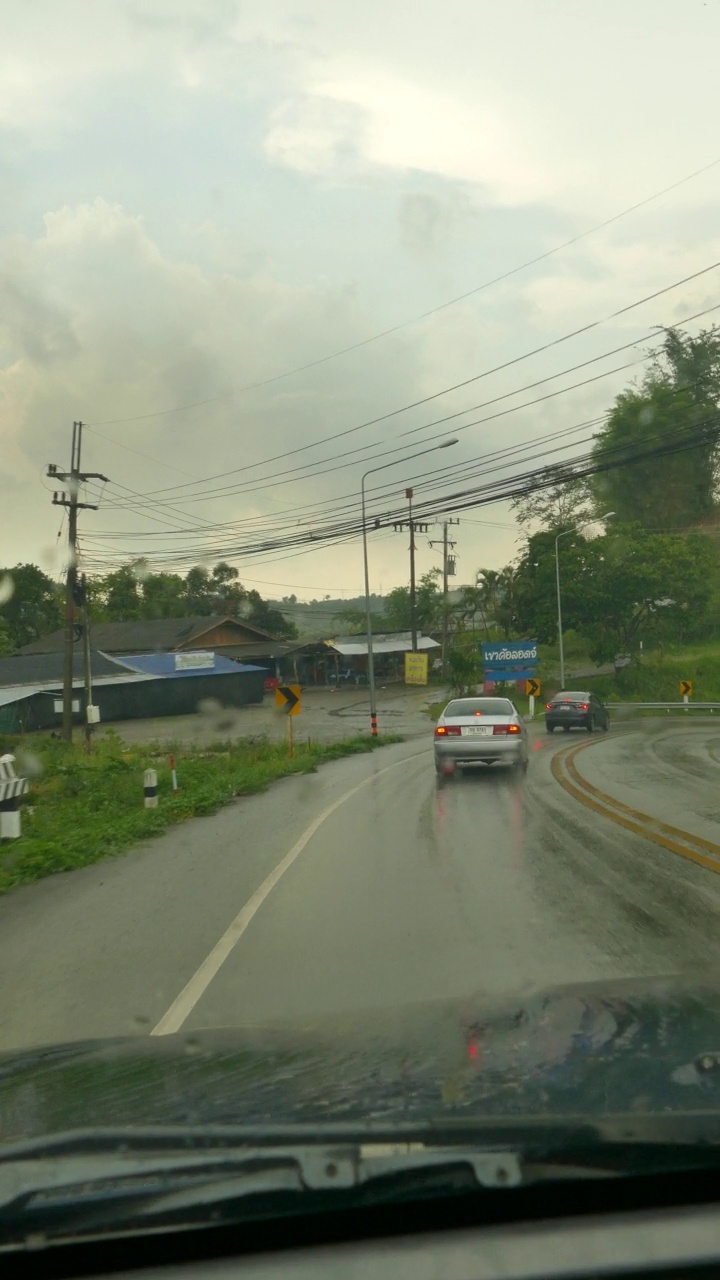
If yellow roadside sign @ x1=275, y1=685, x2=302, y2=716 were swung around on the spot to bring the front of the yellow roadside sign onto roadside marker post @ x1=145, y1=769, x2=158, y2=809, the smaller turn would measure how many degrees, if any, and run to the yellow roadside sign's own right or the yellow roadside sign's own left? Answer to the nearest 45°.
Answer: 0° — it already faces it

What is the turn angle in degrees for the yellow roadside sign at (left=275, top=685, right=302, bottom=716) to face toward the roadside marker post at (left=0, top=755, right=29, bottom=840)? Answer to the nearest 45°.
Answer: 0° — it already faces it

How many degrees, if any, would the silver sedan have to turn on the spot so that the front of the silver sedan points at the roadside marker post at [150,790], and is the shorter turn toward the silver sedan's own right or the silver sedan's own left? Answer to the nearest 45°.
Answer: approximately 135° to the silver sedan's own left

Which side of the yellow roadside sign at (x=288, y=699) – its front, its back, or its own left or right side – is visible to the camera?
front

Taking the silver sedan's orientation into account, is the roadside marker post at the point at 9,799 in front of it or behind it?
behind

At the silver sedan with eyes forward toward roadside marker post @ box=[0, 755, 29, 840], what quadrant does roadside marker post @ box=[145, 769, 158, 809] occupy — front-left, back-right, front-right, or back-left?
front-right

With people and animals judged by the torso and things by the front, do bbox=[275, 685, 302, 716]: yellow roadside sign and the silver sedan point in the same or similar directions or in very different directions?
very different directions

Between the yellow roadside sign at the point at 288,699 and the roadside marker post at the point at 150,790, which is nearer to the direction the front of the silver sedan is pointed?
the yellow roadside sign

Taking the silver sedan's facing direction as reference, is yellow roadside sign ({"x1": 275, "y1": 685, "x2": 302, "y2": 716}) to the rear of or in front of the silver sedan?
in front

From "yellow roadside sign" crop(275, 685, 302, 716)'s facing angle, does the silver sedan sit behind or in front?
in front

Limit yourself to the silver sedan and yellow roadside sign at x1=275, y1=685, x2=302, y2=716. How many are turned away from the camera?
1

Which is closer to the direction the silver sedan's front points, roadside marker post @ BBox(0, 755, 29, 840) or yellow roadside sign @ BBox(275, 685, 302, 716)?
the yellow roadside sign

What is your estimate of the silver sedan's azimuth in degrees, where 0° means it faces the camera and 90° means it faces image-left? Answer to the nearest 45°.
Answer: approximately 180°

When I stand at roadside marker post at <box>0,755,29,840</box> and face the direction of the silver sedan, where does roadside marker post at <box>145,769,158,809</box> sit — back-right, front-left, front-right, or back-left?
front-left
